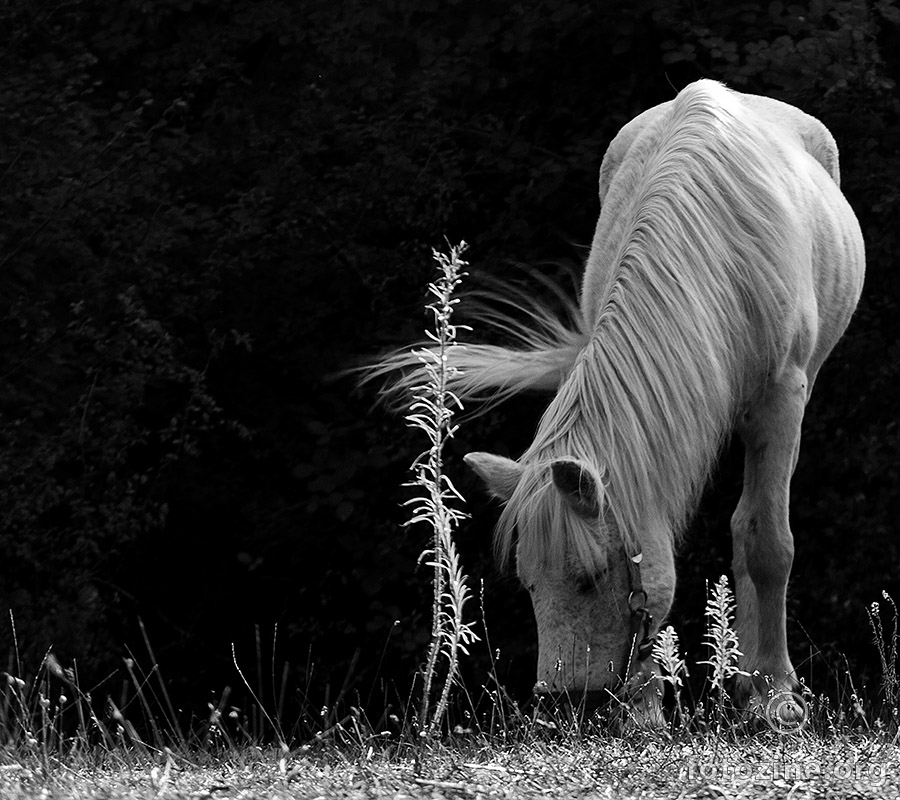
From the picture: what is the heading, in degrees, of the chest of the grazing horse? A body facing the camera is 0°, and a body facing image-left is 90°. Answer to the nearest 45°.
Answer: approximately 0°
